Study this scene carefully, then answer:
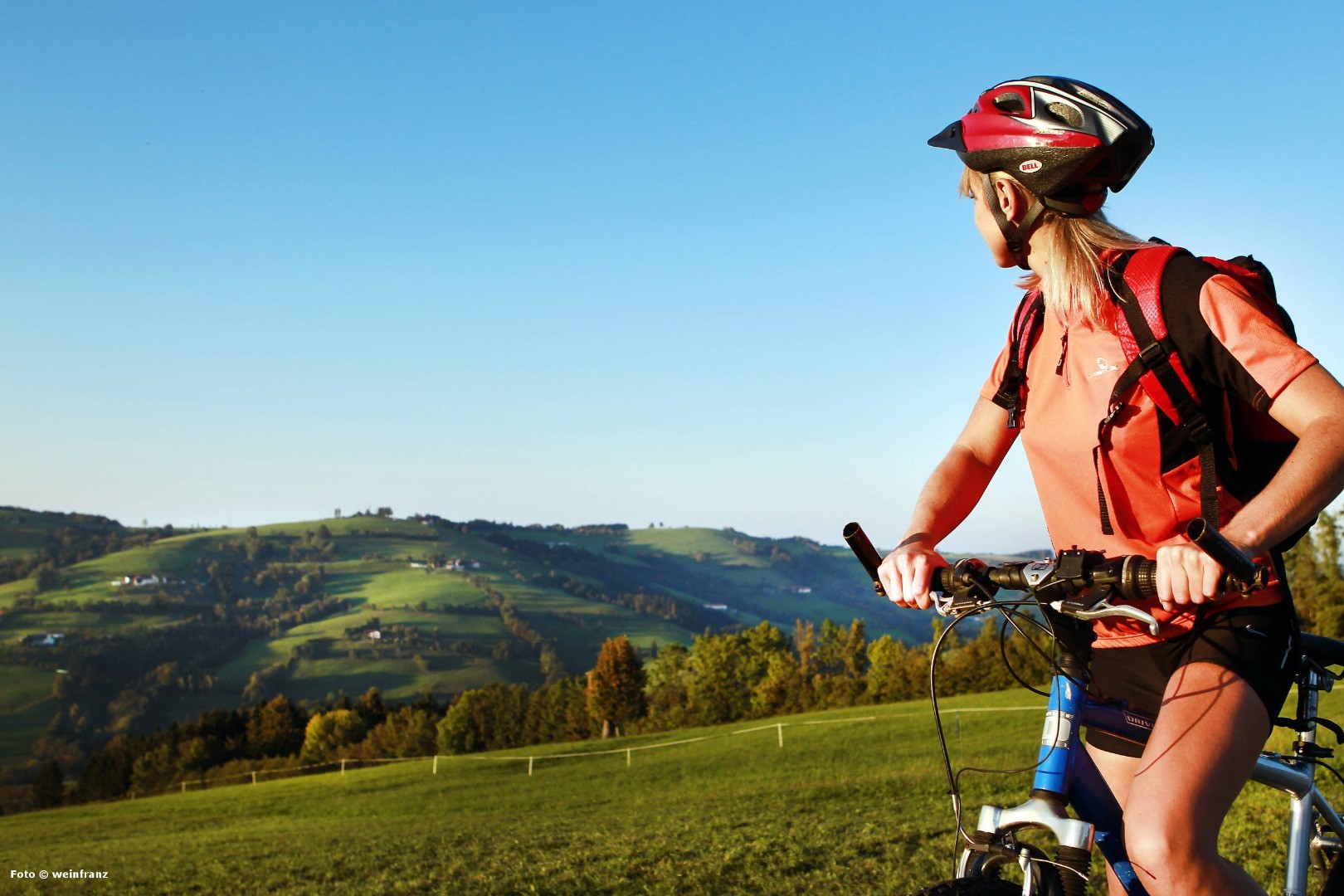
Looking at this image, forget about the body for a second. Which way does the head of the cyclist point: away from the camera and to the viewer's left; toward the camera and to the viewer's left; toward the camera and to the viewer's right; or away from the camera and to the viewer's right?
away from the camera and to the viewer's left

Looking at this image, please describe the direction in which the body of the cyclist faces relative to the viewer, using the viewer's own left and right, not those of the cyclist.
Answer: facing the viewer and to the left of the viewer
